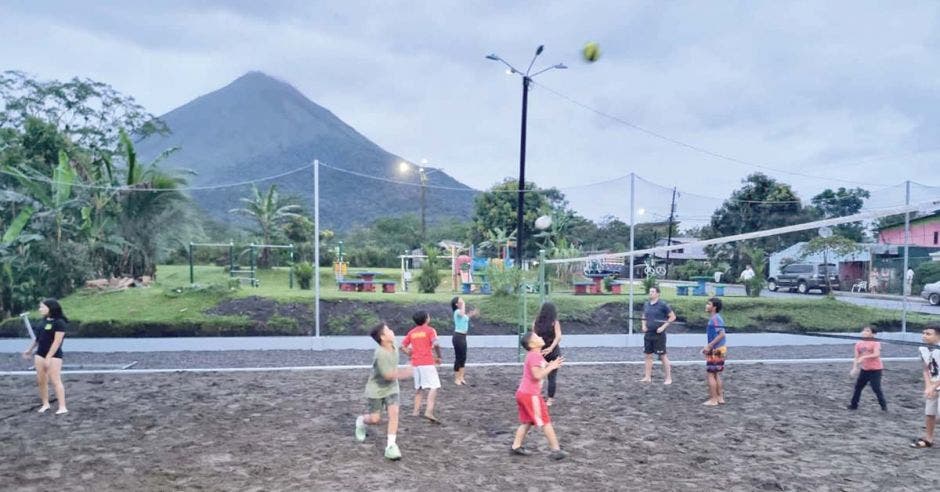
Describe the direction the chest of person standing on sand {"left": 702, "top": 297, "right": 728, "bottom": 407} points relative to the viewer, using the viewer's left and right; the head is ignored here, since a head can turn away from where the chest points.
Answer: facing to the left of the viewer

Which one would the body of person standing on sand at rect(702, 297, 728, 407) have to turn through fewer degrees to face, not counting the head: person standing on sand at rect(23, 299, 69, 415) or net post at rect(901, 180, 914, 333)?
the person standing on sand

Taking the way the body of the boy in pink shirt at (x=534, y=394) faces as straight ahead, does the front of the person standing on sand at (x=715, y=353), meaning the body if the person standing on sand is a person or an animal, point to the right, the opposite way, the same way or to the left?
the opposite way

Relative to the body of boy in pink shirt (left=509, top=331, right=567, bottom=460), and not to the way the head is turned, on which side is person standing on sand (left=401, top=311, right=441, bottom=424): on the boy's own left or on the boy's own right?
on the boy's own left

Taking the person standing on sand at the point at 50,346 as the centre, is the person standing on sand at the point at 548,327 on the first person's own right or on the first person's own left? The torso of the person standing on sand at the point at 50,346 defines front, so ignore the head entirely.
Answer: on the first person's own left
